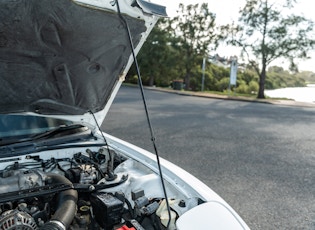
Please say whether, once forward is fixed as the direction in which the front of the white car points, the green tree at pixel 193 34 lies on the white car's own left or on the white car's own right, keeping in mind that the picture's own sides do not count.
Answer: on the white car's own left

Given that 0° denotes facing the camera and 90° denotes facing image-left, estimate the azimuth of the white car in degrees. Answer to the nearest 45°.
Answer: approximately 315°

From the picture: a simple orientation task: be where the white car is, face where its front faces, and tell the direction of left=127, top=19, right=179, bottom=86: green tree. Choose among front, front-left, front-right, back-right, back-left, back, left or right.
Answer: back-left
